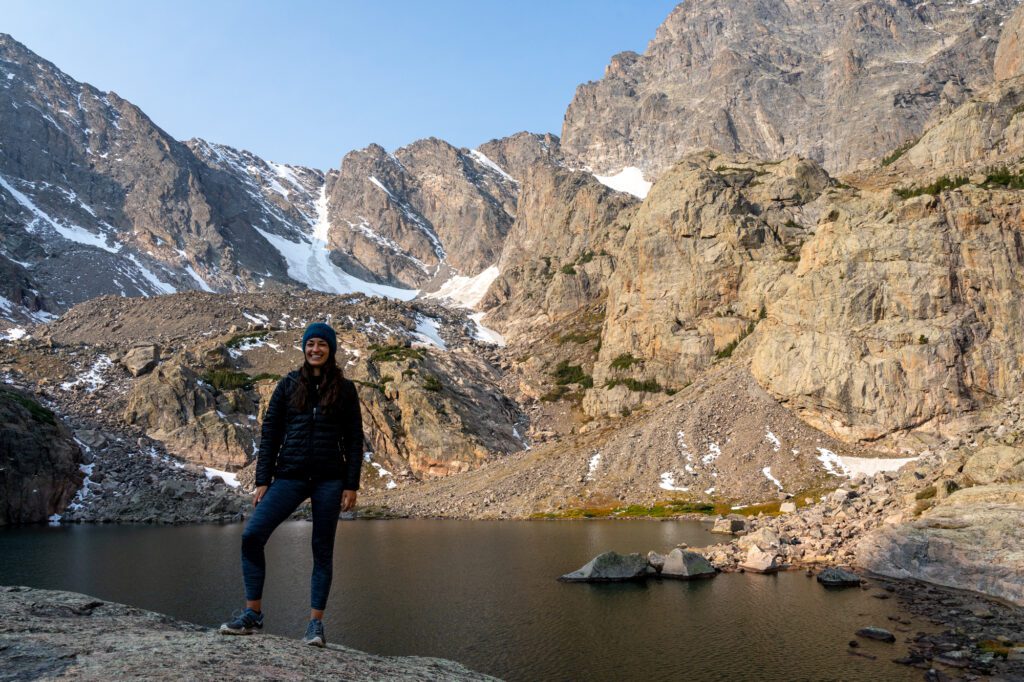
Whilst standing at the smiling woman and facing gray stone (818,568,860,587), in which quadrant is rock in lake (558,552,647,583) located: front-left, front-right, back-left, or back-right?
front-left

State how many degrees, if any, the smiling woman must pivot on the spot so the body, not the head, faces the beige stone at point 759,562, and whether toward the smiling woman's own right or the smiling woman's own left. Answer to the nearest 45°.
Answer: approximately 135° to the smiling woman's own left

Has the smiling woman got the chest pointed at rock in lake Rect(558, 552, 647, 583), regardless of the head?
no

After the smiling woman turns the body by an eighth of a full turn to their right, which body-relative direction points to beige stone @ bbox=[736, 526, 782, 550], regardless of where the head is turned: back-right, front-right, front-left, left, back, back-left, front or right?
back

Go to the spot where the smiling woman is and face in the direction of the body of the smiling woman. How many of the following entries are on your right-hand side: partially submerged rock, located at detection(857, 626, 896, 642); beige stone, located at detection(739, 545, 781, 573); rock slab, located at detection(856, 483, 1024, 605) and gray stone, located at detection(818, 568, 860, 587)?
0

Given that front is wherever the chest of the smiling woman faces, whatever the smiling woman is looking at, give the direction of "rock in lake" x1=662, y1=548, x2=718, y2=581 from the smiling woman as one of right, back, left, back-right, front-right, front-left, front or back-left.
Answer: back-left

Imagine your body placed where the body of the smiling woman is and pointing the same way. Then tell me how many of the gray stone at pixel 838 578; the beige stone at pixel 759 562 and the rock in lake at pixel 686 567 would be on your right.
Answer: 0

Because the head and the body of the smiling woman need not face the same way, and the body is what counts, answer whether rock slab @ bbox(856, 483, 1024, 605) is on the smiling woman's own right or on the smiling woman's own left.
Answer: on the smiling woman's own left

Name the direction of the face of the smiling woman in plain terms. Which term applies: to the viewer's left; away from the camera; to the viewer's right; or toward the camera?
toward the camera

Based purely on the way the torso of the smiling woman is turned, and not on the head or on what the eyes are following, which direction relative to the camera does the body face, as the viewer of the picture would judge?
toward the camera

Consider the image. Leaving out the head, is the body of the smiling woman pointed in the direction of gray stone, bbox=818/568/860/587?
no

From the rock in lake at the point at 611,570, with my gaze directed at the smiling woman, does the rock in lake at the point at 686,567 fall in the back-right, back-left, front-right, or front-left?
back-left

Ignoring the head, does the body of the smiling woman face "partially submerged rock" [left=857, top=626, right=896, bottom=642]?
no

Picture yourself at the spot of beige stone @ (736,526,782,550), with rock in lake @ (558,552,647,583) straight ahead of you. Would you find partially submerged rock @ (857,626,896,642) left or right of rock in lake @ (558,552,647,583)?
left
